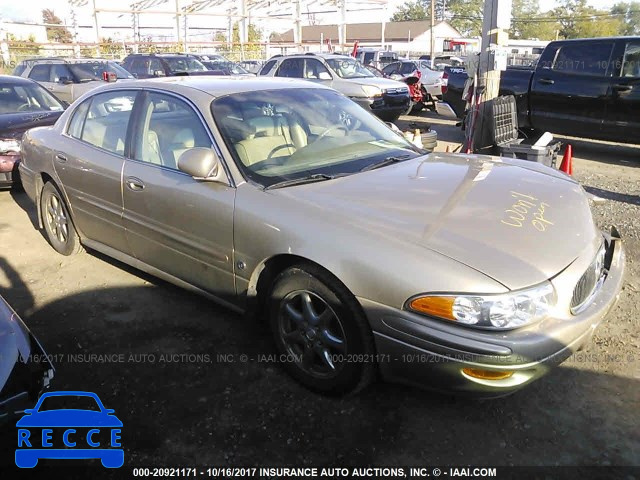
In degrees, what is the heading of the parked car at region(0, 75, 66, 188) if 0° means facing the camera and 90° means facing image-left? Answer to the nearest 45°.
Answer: approximately 315°

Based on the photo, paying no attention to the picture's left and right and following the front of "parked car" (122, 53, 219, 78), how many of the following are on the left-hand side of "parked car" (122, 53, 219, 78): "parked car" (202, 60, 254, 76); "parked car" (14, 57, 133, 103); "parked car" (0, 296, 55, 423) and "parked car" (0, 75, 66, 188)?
1

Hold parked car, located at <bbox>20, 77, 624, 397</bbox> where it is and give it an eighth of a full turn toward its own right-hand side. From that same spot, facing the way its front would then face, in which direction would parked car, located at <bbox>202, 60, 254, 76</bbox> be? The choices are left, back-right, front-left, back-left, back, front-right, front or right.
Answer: back

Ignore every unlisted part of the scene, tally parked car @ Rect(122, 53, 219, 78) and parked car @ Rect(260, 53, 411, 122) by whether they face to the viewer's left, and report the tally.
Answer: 0

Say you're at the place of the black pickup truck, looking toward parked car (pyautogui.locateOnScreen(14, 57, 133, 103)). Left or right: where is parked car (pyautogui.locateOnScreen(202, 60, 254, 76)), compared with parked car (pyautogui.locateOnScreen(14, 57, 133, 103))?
right

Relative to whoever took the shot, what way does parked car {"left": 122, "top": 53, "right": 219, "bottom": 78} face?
facing the viewer and to the right of the viewer

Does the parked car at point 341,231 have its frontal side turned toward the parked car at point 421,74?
no

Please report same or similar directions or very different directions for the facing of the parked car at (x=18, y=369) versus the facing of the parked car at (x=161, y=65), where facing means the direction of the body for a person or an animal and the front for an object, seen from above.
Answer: same or similar directions

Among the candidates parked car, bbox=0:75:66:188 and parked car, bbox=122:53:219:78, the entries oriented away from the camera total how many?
0

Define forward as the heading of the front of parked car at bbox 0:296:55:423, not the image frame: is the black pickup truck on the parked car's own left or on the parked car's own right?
on the parked car's own left

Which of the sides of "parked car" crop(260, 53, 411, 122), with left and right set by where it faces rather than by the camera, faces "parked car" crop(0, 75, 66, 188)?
right

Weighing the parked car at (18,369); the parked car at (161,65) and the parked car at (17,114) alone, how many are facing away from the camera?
0

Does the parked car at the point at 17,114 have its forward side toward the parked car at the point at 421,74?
no

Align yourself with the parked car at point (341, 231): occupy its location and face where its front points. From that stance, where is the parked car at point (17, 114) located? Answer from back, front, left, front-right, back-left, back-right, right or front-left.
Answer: back

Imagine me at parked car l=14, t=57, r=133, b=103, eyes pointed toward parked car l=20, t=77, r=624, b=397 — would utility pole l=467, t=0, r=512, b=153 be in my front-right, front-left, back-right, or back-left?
front-left

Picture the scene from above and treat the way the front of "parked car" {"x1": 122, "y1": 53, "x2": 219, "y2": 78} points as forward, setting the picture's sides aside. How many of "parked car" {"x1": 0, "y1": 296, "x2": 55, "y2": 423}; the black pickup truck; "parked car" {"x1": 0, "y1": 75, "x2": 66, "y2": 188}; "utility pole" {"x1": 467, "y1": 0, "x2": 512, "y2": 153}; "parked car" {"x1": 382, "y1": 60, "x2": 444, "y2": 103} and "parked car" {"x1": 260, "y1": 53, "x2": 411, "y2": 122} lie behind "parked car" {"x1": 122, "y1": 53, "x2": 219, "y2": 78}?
0

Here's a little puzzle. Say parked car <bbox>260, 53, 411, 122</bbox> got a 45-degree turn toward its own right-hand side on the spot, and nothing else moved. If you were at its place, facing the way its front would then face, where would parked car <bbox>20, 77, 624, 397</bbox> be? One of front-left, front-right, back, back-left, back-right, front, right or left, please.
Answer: front

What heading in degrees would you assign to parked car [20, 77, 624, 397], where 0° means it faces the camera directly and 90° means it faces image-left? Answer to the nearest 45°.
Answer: approximately 315°

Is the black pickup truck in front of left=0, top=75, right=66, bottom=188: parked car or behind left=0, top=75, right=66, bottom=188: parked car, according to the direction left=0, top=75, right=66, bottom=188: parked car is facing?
in front

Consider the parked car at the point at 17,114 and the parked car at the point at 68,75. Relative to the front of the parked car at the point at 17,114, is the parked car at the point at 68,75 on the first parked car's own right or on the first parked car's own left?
on the first parked car's own left
